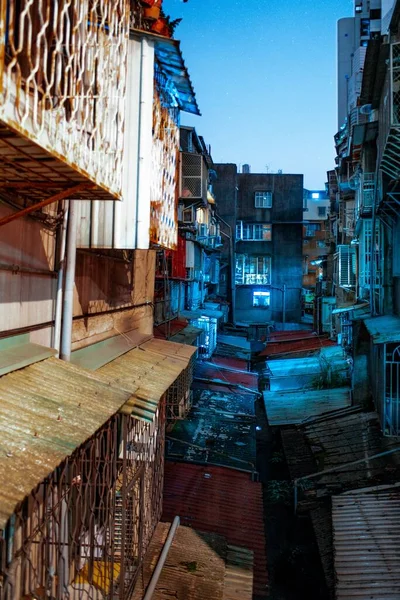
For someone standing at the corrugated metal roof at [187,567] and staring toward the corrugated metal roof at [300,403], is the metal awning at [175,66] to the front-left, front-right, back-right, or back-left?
front-left

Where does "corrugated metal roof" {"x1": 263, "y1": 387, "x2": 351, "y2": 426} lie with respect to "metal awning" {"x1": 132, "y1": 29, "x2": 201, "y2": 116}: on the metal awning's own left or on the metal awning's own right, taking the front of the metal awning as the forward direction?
on the metal awning's own left

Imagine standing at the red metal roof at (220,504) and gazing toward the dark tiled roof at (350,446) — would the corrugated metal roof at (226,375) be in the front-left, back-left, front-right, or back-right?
front-left

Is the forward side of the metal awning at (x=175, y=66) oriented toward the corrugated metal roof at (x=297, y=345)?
no

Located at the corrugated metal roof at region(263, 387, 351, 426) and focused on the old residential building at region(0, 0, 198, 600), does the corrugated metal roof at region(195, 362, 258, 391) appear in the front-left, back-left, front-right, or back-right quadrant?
back-right

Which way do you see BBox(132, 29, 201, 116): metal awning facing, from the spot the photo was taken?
facing to the right of the viewer

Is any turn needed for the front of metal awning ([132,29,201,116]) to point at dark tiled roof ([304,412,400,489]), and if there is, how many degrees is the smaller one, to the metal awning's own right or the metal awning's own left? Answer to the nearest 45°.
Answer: approximately 45° to the metal awning's own left

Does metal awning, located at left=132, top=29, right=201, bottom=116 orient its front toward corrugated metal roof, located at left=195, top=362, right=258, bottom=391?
no
